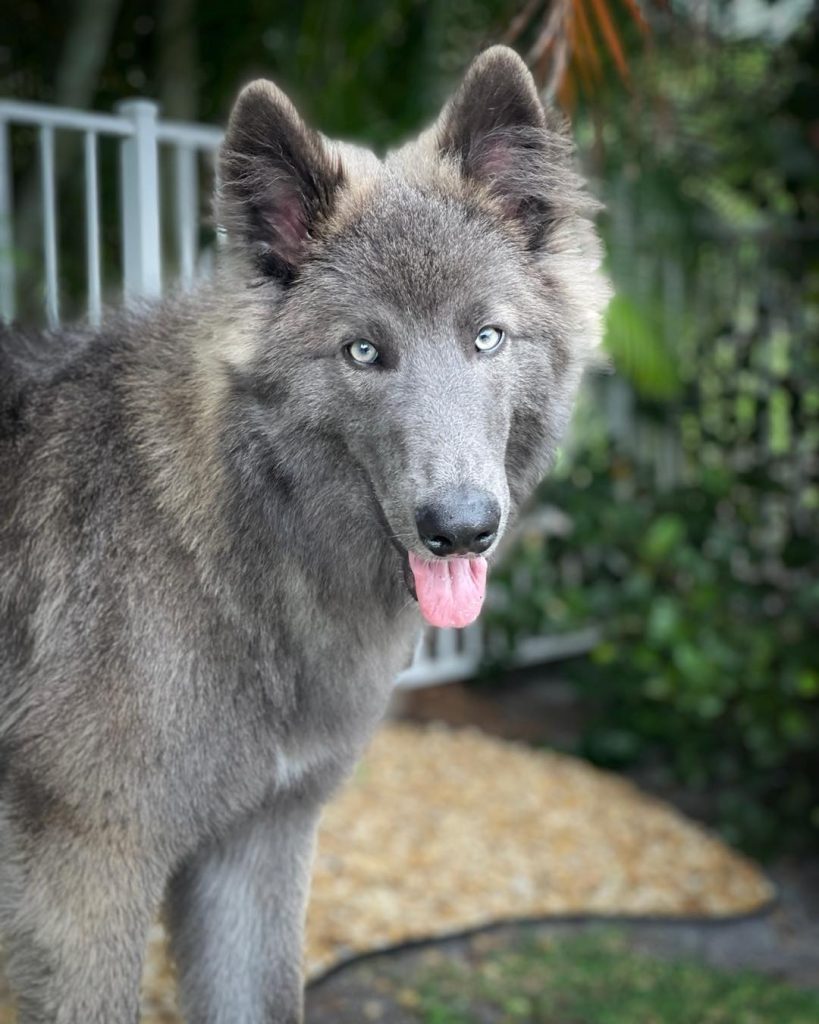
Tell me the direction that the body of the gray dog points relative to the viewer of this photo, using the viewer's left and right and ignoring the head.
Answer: facing the viewer and to the right of the viewer
